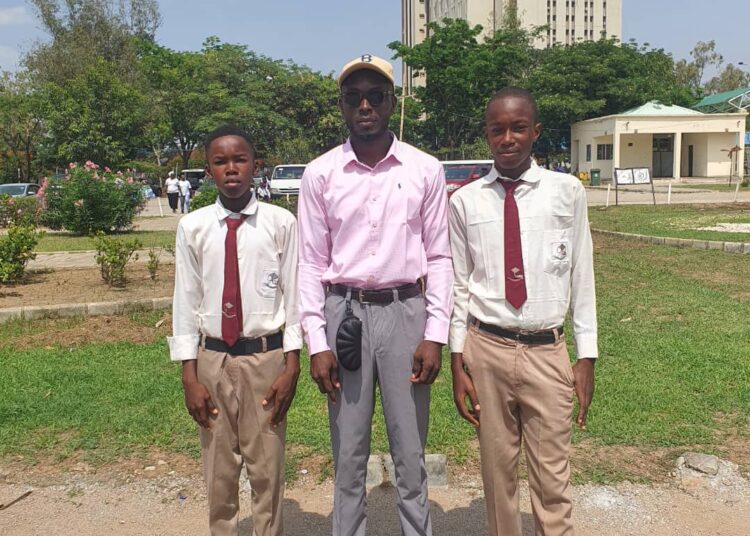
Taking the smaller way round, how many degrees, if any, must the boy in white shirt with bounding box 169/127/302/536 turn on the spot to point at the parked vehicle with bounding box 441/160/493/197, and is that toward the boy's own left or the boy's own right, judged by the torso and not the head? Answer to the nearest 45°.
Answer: approximately 180°

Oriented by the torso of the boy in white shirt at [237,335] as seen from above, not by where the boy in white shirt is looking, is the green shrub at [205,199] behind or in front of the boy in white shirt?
behind

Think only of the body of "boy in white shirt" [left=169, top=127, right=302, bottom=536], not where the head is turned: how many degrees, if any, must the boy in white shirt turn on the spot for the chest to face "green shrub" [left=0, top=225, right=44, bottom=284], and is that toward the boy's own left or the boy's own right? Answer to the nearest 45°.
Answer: approximately 180°

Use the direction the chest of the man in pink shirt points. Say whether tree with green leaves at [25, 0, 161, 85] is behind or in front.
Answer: behind

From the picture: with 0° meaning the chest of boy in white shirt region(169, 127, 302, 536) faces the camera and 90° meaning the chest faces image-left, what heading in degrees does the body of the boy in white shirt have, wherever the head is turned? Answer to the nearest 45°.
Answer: approximately 0°

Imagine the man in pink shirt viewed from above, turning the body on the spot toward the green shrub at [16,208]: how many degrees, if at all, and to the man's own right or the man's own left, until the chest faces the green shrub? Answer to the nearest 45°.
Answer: approximately 135° to the man's own right

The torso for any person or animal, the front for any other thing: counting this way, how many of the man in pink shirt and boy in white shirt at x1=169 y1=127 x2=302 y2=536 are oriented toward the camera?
2

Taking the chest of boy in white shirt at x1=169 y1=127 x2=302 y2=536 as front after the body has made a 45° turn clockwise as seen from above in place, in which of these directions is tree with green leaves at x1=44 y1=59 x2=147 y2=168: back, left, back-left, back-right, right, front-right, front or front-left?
back-right

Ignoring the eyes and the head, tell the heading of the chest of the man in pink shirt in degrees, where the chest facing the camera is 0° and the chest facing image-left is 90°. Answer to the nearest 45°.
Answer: approximately 0°
